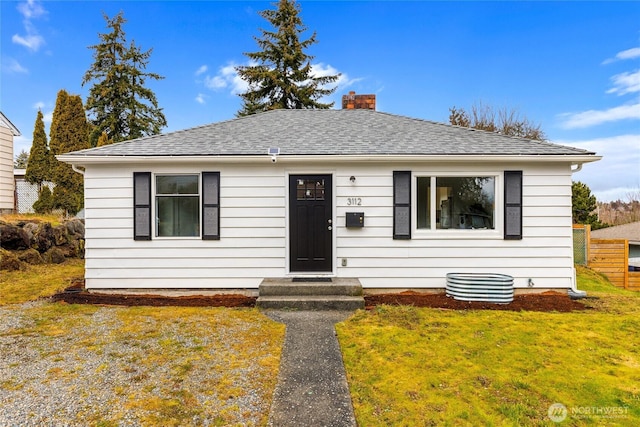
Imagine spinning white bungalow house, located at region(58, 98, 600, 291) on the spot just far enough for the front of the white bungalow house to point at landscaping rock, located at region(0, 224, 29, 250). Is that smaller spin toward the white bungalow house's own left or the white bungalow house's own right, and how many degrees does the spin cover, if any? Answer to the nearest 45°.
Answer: approximately 90° to the white bungalow house's own right

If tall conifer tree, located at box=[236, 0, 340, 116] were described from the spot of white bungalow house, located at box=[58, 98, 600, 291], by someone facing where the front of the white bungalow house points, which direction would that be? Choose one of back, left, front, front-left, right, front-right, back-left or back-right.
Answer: back

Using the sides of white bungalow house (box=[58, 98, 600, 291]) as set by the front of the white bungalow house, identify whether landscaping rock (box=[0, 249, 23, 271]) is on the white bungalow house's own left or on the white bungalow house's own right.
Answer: on the white bungalow house's own right

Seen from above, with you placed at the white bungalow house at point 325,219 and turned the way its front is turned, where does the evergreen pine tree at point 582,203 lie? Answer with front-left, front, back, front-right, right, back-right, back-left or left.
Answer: back-left

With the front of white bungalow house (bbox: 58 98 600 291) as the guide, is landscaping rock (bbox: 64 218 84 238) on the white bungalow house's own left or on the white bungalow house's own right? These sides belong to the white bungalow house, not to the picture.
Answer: on the white bungalow house's own right

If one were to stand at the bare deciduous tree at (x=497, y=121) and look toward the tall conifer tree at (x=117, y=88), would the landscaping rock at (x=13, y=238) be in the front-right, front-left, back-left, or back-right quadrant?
front-left

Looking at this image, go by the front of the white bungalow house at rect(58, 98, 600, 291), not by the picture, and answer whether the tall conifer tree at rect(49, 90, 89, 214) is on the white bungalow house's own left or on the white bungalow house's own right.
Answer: on the white bungalow house's own right

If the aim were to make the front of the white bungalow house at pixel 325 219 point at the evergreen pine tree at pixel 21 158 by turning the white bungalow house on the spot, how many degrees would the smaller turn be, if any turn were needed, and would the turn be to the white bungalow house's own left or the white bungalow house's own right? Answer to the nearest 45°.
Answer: approximately 135° to the white bungalow house's own right

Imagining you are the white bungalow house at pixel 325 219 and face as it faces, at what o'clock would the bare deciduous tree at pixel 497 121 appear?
The bare deciduous tree is roughly at 7 o'clock from the white bungalow house.

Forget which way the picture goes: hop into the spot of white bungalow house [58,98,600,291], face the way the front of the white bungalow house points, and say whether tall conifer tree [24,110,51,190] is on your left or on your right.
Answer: on your right

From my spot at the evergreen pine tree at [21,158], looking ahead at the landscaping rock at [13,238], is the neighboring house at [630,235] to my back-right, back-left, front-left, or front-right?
front-left

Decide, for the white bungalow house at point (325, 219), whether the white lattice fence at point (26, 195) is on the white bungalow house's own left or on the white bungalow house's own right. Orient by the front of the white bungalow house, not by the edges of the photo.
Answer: on the white bungalow house's own right
